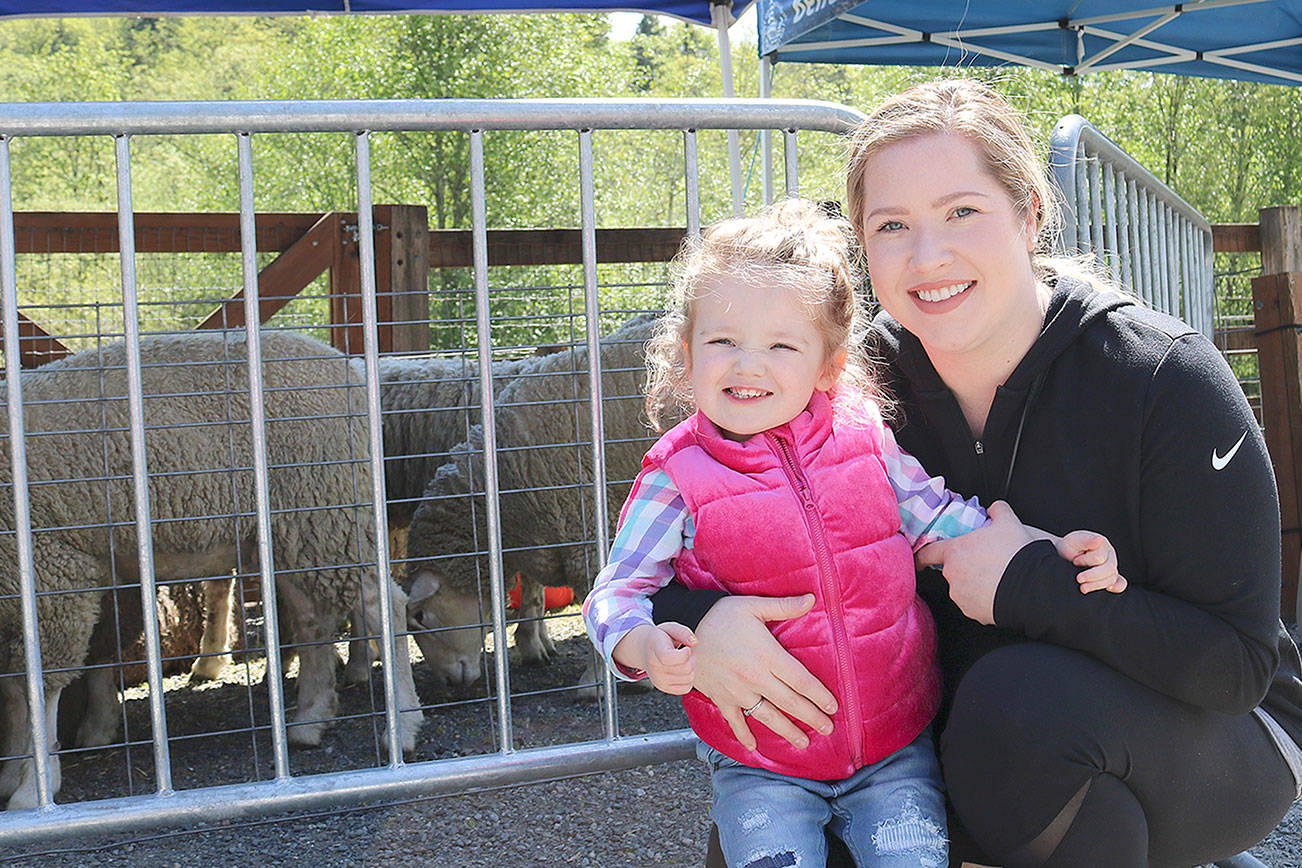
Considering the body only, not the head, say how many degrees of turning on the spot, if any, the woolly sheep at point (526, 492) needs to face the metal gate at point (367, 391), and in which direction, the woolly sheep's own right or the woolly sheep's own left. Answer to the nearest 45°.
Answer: approximately 45° to the woolly sheep's own left

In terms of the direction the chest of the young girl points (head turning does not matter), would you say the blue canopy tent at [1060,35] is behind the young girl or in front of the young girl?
behind

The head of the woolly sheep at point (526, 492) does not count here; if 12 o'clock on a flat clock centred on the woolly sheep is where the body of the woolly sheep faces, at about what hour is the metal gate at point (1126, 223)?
The metal gate is roughly at 9 o'clock from the woolly sheep.

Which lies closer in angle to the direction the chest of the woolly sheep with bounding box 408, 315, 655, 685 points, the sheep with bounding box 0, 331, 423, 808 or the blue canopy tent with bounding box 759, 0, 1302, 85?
the sheep

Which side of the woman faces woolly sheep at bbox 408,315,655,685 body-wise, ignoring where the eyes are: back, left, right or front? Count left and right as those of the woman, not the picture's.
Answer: right

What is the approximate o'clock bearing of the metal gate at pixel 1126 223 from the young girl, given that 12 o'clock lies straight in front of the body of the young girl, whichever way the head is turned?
The metal gate is roughly at 7 o'clock from the young girl.

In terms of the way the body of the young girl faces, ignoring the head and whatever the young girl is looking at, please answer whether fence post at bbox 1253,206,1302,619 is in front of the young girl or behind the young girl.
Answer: behind

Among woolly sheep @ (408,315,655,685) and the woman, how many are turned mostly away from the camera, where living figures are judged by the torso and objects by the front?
0

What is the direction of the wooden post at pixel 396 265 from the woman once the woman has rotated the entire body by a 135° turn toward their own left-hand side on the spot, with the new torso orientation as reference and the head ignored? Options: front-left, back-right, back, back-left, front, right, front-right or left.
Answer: back-left

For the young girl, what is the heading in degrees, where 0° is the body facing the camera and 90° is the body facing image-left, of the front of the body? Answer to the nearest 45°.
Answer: approximately 0°

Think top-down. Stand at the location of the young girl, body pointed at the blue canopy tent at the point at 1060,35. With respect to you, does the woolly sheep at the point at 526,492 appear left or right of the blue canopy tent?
left
